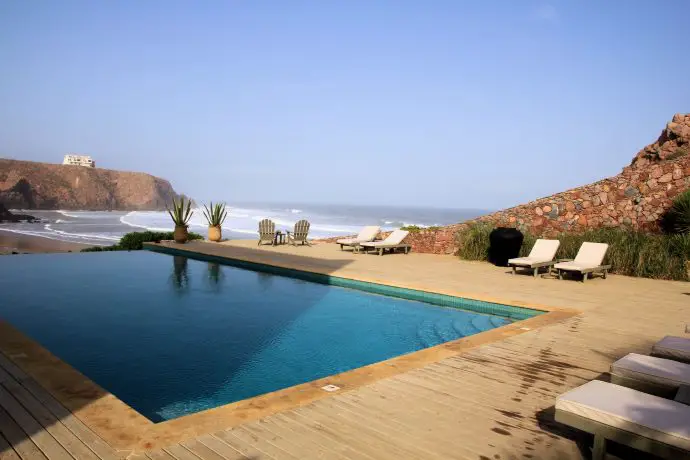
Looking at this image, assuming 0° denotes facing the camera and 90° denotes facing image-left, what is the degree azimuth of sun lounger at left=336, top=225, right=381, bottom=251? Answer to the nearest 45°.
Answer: approximately 45°

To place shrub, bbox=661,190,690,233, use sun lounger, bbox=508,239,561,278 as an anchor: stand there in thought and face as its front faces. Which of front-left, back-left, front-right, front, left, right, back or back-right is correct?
back

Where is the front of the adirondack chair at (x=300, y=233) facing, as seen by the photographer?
facing away from the viewer and to the left of the viewer

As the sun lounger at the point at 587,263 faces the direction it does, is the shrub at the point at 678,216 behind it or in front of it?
behind

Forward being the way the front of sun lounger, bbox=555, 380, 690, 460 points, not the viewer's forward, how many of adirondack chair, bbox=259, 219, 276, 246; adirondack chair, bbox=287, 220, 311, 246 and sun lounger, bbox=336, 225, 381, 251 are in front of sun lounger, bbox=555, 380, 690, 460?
3

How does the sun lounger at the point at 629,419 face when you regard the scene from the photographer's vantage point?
facing away from the viewer and to the left of the viewer

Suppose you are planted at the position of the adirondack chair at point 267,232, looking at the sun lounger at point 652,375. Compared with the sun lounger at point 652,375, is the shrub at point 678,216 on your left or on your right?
left

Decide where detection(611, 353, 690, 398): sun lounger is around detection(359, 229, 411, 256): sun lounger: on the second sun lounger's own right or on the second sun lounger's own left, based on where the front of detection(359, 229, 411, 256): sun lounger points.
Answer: on the second sun lounger's own left
